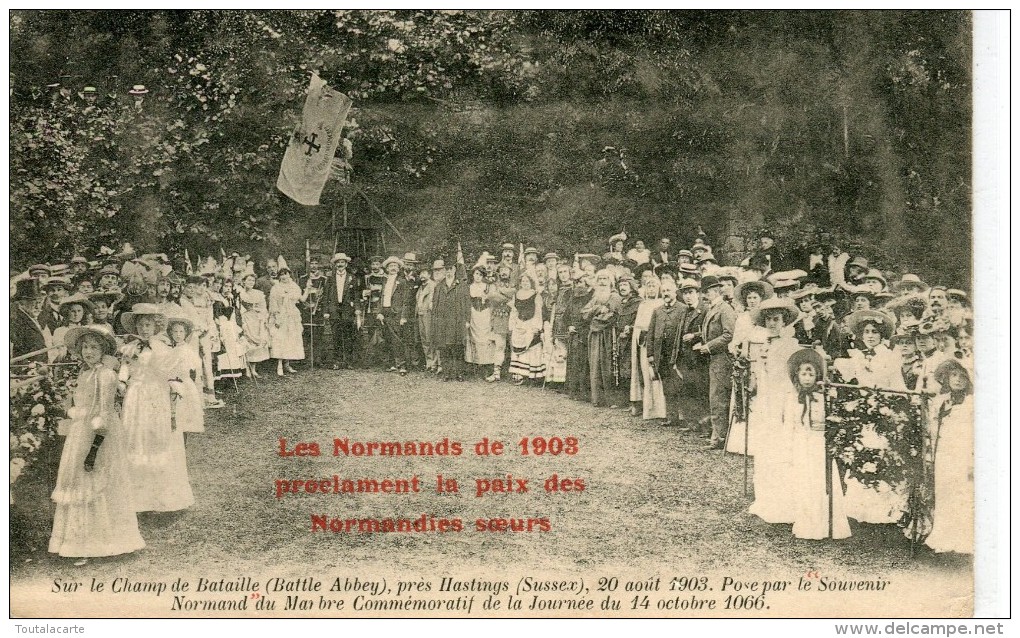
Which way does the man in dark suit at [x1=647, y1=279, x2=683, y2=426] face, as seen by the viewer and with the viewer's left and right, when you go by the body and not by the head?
facing the viewer and to the left of the viewer

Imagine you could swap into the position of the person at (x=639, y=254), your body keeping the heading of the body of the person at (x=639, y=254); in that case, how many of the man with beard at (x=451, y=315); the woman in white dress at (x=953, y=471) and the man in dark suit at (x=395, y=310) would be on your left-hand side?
1

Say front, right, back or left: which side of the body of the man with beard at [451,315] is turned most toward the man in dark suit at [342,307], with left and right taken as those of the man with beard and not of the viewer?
right

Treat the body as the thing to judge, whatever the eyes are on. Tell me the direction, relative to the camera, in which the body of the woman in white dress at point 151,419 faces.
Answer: toward the camera

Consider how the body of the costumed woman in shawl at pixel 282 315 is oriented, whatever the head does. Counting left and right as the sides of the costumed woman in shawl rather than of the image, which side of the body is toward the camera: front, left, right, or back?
front

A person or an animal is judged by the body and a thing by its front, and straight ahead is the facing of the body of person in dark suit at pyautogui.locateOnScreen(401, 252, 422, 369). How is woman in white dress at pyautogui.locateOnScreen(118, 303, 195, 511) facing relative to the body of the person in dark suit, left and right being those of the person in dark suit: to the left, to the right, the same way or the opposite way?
the same way

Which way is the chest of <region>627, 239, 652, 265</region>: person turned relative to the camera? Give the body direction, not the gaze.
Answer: toward the camera

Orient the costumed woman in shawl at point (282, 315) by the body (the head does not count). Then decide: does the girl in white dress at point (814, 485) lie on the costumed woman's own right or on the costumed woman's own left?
on the costumed woman's own left

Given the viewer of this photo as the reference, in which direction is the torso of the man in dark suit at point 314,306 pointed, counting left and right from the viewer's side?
facing the viewer

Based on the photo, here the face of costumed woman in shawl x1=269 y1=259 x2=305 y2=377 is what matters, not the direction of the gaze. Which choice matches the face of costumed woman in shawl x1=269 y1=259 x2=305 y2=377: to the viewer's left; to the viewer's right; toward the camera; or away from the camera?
toward the camera

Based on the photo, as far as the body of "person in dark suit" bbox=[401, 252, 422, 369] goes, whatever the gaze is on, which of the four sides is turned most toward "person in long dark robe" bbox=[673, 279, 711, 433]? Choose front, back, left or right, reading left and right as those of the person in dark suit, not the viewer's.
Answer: left
